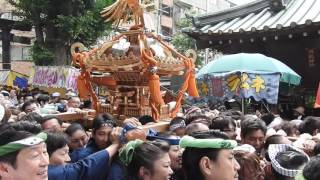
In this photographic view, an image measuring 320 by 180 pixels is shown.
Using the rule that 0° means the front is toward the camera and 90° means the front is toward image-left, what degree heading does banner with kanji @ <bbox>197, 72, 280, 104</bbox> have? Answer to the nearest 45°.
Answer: approximately 0°

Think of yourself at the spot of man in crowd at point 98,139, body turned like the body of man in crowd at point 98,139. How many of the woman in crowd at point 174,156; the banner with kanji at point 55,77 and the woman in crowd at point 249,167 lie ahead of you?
2

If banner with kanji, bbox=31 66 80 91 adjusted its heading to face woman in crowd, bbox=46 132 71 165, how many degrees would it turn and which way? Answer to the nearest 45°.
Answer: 0° — it already faces them

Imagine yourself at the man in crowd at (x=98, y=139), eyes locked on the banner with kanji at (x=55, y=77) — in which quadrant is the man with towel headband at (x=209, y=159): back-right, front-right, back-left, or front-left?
back-right
